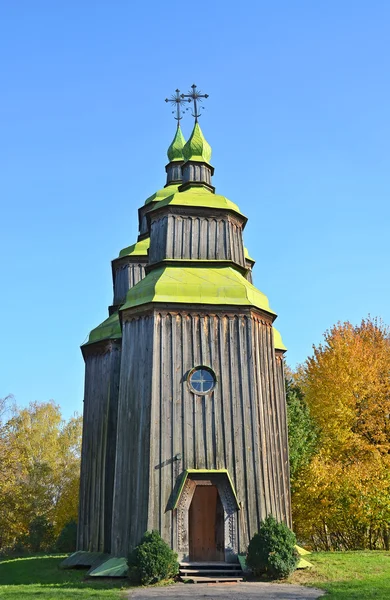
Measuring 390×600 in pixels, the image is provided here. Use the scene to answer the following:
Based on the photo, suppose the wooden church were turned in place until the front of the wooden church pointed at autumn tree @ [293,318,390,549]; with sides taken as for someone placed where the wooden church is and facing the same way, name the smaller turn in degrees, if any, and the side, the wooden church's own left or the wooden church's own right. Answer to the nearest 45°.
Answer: approximately 135° to the wooden church's own left

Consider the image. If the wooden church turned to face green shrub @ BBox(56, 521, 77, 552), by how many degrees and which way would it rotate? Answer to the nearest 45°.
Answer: approximately 135° to its right

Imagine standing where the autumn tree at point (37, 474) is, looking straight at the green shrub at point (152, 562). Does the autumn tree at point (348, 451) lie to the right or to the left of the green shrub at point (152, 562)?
left

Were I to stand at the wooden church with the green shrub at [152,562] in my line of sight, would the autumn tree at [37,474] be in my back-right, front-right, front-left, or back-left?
back-right

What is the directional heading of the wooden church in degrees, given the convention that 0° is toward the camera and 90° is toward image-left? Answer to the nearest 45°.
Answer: approximately 0°
